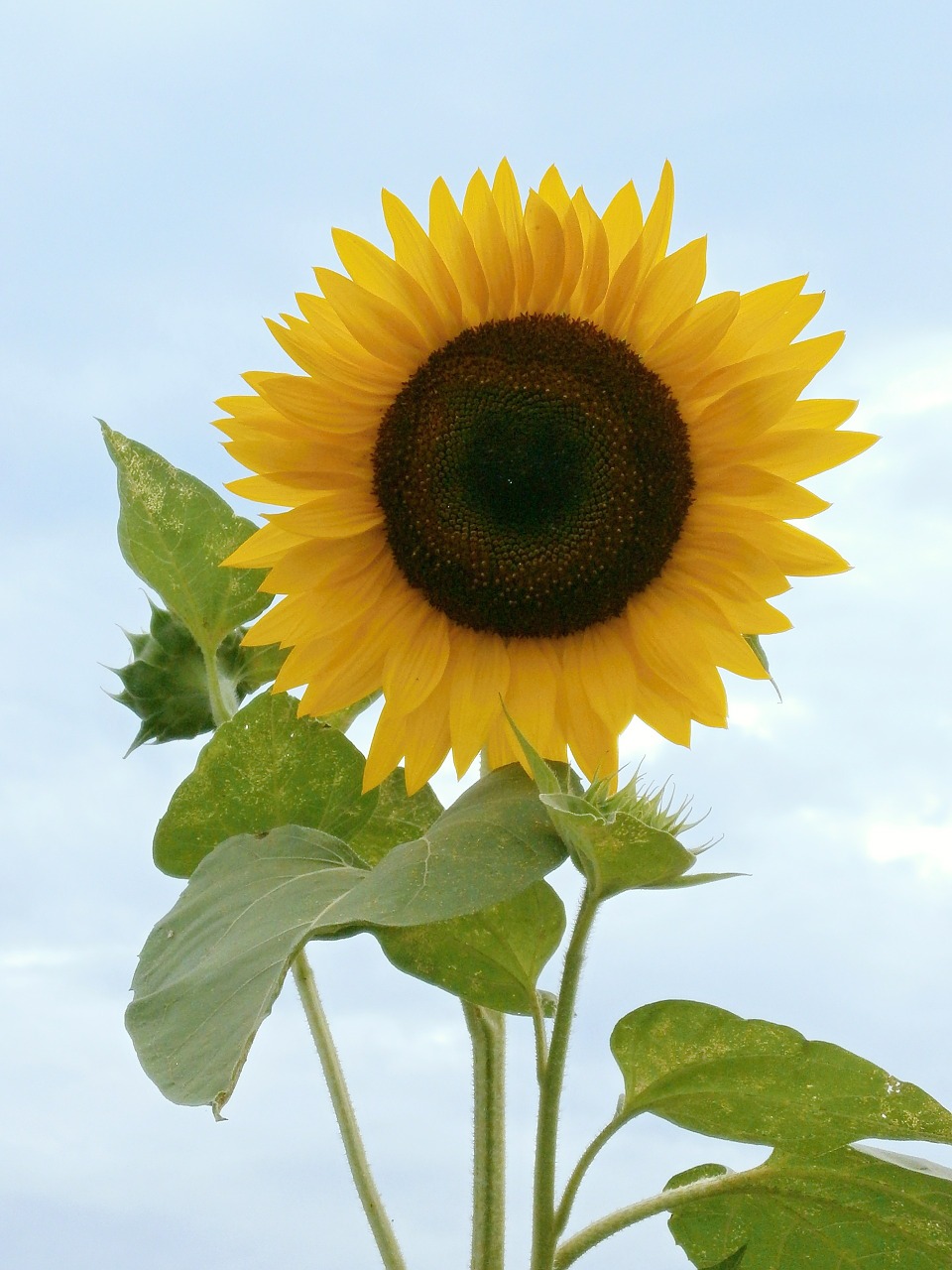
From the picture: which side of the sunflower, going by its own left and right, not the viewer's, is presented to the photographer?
front
